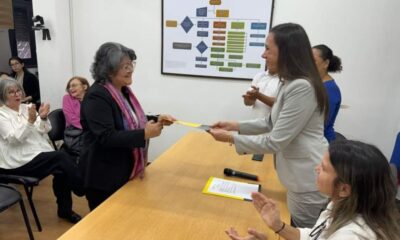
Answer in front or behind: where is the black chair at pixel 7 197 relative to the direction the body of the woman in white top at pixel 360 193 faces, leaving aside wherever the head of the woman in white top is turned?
in front

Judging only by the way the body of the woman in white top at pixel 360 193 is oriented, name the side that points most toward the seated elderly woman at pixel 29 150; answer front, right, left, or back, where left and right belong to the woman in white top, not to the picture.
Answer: front

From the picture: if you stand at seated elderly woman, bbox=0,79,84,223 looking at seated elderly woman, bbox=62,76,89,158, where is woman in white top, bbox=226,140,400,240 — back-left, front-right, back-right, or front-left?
back-right

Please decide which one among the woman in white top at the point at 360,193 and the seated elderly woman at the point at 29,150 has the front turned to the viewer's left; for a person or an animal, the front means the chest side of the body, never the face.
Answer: the woman in white top

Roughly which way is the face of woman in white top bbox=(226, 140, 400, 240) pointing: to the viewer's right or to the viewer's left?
to the viewer's left

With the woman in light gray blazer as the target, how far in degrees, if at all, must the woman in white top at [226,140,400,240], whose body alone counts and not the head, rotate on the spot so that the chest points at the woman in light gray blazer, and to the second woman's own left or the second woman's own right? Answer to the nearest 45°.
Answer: approximately 45° to the second woman's own right

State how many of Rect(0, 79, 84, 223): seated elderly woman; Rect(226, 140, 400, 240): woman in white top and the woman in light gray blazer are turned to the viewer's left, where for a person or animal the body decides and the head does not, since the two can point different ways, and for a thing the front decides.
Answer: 2

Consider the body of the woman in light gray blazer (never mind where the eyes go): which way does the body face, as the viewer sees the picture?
to the viewer's left

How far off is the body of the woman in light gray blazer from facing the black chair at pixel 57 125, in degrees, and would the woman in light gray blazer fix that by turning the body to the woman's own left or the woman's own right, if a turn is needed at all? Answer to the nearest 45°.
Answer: approximately 45° to the woman's own right

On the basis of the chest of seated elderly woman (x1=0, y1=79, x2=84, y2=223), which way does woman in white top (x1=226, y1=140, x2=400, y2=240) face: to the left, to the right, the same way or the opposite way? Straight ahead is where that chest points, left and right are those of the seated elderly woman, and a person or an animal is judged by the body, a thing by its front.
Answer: the opposite way

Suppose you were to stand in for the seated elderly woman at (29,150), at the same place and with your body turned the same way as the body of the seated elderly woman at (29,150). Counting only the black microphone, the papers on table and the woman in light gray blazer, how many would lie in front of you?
3

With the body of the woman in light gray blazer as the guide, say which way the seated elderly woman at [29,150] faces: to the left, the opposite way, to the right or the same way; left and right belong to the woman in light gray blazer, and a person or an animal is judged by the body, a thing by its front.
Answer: the opposite way

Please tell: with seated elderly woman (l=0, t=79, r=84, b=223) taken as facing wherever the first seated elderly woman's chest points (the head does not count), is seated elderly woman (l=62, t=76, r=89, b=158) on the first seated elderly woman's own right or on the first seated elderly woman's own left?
on the first seated elderly woman's own left

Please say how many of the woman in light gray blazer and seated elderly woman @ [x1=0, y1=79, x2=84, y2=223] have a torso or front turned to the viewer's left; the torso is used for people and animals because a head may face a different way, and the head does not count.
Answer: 1

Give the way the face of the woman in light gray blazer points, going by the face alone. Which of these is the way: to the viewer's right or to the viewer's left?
to the viewer's left

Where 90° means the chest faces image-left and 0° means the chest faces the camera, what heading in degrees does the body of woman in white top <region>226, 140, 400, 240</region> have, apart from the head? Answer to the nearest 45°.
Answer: approximately 90°
